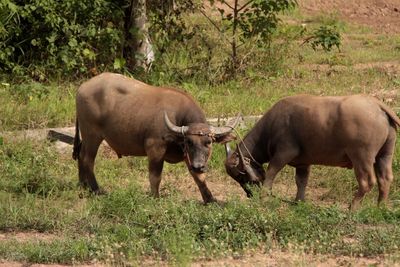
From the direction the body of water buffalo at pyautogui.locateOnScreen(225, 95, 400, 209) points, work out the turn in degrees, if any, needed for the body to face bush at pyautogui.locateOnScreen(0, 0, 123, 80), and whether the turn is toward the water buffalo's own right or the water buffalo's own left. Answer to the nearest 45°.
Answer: approximately 45° to the water buffalo's own right

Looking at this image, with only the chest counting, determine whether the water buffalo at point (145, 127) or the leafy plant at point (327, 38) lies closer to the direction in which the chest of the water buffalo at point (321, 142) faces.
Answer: the water buffalo

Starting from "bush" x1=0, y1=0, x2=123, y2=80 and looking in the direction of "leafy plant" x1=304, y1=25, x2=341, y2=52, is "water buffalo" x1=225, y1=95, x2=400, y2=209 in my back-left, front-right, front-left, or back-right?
front-right

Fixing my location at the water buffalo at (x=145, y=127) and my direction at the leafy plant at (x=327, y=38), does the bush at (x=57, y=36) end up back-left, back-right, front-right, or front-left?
front-left

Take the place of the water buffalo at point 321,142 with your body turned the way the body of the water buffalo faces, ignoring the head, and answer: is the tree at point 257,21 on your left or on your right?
on your right

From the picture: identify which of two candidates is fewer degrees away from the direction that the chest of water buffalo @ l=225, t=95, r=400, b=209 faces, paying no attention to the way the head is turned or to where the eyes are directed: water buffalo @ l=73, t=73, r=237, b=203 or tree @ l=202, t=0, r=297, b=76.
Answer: the water buffalo

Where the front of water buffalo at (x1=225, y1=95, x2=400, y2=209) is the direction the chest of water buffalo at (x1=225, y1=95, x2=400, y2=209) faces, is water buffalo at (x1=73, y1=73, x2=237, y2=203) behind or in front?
in front

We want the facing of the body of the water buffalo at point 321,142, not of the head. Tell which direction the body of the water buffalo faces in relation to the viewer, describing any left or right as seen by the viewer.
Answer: facing to the left of the viewer

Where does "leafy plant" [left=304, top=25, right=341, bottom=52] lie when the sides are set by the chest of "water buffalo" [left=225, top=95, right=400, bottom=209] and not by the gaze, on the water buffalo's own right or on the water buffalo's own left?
on the water buffalo's own right

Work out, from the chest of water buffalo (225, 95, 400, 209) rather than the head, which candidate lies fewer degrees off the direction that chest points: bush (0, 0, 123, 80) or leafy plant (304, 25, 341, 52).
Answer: the bush
